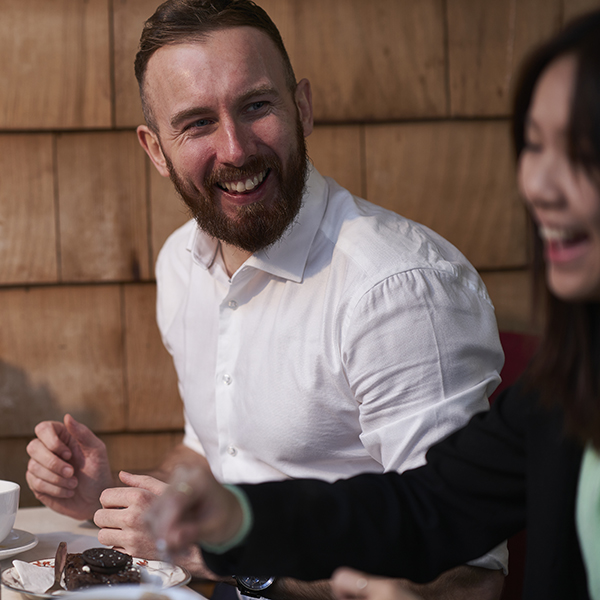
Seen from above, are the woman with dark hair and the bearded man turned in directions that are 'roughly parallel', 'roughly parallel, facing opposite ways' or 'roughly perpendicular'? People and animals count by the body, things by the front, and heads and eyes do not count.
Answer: roughly parallel

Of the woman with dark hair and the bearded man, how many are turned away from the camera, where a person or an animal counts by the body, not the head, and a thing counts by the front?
0

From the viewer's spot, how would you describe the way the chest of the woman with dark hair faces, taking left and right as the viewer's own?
facing the viewer and to the left of the viewer

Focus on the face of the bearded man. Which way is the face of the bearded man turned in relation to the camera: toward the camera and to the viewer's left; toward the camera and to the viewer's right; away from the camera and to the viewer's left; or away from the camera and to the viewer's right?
toward the camera and to the viewer's right
